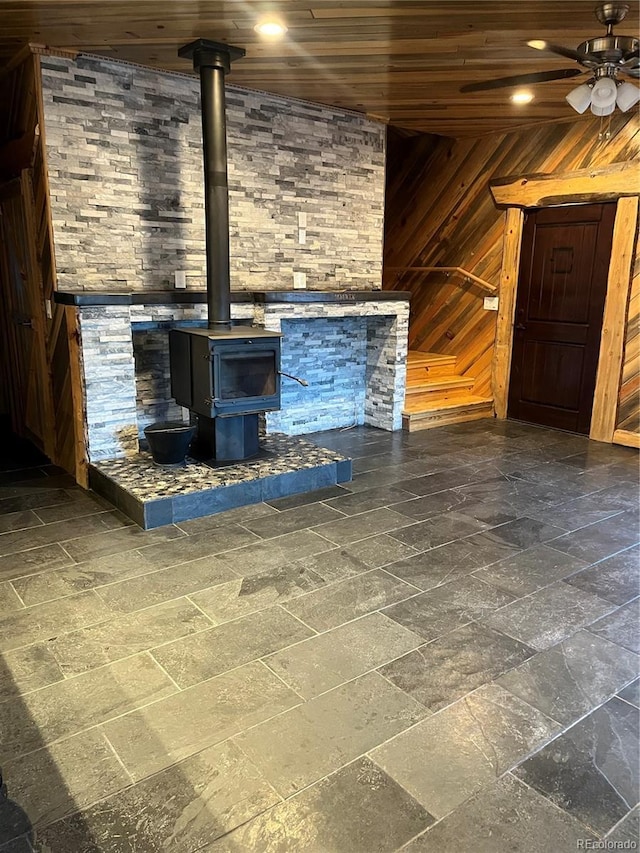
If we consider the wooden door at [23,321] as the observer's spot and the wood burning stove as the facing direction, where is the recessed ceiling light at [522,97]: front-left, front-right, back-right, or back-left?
front-left

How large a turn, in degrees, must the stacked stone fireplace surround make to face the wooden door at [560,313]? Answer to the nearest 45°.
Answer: approximately 45° to its left

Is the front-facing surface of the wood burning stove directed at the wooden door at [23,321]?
no

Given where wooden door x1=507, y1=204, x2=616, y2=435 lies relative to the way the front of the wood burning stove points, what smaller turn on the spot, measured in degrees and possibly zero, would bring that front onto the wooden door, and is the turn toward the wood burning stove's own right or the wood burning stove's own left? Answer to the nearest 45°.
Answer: approximately 90° to the wood burning stove's own left

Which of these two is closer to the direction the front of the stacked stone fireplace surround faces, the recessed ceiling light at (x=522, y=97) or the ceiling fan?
the ceiling fan

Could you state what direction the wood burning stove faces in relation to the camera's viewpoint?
facing the viewer and to the right of the viewer

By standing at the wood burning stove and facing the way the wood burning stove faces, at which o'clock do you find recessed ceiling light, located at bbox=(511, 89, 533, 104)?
The recessed ceiling light is roughly at 10 o'clock from the wood burning stove.
